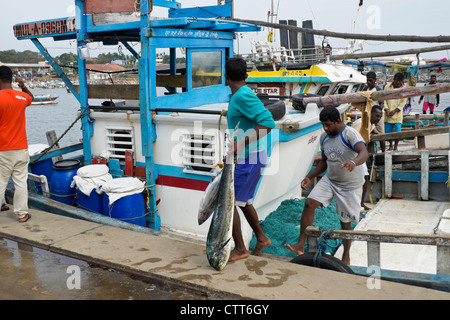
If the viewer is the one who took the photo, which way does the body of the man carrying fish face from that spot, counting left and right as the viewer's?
facing to the left of the viewer

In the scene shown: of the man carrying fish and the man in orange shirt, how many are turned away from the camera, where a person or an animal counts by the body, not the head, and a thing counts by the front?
1

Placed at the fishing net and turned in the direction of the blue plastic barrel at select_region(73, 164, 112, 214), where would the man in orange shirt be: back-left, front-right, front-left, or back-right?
front-left

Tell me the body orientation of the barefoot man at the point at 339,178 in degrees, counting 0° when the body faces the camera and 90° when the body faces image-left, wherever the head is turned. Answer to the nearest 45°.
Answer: approximately 45°

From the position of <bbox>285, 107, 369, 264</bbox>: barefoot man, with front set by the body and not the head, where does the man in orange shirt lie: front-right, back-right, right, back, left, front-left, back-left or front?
front-right
